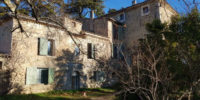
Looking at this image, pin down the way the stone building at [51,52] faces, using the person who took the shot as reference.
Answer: facing the viewer and to the right of the viewer
